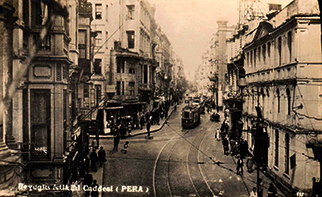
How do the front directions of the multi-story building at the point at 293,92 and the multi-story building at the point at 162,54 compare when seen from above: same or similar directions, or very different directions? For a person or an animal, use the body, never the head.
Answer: very different directions

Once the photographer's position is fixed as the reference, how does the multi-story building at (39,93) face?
facing the viewer and to the right of the viewer

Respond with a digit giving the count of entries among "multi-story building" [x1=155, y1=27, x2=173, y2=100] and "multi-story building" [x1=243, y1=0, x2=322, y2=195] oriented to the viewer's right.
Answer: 1

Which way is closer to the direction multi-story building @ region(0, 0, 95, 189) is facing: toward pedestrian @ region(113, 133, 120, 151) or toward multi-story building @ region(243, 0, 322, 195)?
the multi-story building

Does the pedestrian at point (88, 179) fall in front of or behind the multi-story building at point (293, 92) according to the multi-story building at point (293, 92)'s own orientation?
in front

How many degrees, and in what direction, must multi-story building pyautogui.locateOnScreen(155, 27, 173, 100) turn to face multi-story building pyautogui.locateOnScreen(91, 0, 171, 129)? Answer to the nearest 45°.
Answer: approximately 135° to its right

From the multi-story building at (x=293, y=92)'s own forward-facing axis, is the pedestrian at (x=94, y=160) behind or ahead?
ahead

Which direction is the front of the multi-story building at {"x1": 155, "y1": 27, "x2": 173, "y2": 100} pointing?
to the viewer's right

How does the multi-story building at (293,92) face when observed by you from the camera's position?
facing the viewer and to the left of the viewer
